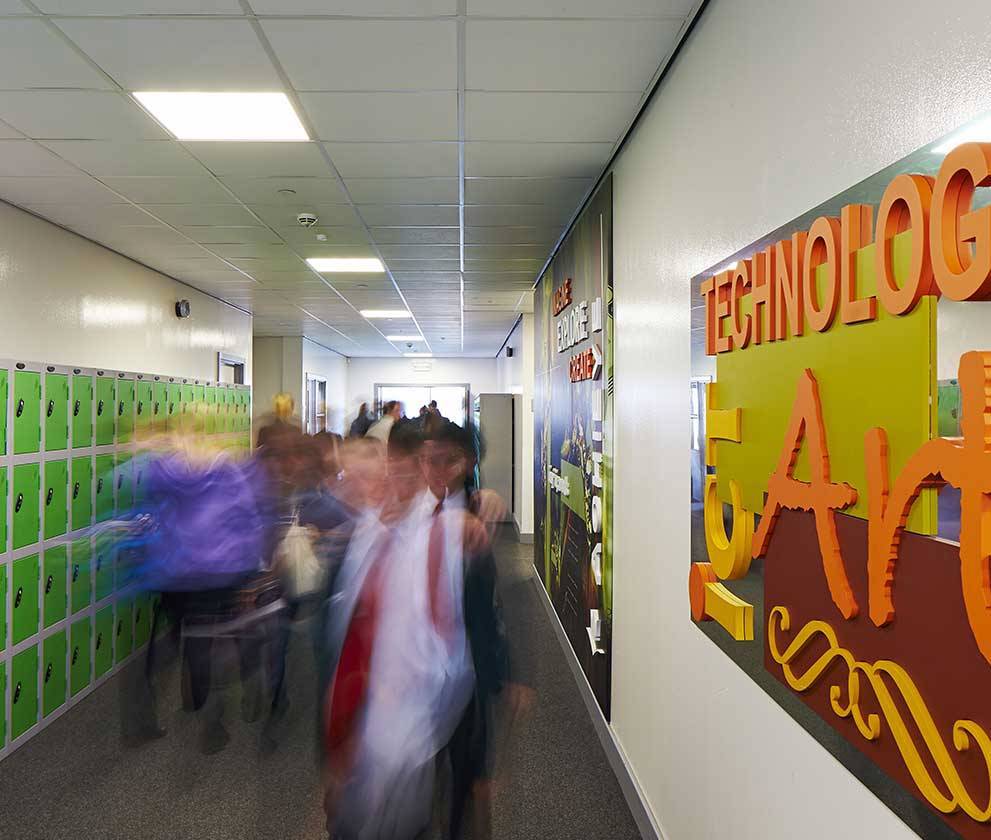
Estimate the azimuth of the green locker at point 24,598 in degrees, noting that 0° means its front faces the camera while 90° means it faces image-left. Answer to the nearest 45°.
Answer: approximately 315°

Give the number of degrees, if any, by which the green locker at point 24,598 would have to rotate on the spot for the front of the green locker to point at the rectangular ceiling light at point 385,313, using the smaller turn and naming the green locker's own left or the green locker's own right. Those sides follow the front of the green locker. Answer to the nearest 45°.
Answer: approximately 90° to the green locker's own left
